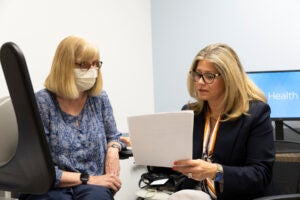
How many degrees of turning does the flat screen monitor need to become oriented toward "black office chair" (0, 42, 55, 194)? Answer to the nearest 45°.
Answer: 0° — it already faces it

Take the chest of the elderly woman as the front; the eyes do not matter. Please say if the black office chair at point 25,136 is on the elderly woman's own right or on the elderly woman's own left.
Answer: on the elderly woman's own right

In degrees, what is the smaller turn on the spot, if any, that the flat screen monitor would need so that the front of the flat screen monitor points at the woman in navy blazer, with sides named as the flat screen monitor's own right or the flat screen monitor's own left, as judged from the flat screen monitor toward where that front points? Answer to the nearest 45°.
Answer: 0° — it already faces them

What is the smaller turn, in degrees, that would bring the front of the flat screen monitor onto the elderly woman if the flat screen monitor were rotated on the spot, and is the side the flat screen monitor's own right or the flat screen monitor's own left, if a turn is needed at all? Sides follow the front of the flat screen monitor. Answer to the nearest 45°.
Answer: approximately 45° to the flat screen monitor's own right

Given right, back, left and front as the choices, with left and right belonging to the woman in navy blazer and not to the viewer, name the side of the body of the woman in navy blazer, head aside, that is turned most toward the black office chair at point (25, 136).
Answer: front

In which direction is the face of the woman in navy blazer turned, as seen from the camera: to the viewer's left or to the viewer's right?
to the viewer's left

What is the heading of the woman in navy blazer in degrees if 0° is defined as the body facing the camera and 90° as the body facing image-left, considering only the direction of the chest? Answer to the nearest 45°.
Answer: approximately 45°

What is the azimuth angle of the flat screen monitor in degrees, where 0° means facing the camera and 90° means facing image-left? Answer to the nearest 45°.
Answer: approximately 0°
